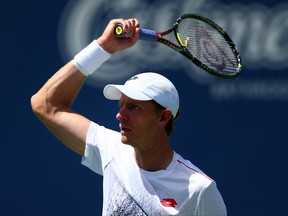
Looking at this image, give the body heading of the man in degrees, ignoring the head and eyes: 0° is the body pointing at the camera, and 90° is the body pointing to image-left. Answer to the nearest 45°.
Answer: approximately 45°
